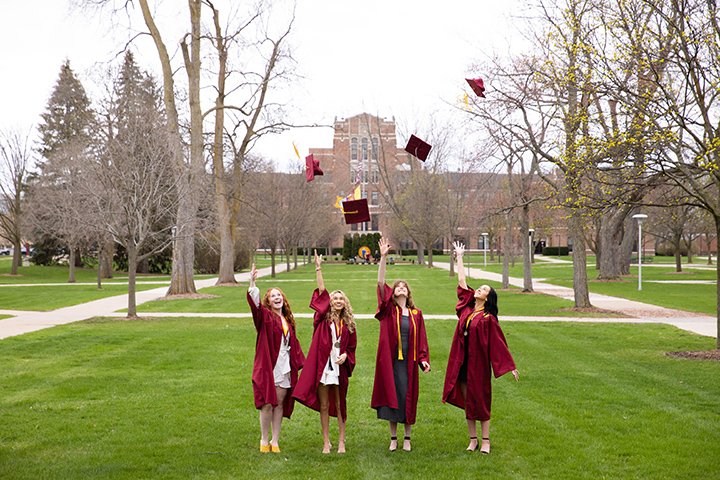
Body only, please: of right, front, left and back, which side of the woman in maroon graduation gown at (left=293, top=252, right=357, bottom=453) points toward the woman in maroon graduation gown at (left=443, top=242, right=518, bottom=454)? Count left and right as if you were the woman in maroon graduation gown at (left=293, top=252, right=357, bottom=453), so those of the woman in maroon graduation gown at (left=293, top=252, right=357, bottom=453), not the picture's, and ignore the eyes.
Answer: left

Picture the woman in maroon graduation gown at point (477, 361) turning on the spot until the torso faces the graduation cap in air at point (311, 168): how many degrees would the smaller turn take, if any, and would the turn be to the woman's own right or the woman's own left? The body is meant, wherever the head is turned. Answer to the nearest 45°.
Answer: approximately 90° to the woman's own right

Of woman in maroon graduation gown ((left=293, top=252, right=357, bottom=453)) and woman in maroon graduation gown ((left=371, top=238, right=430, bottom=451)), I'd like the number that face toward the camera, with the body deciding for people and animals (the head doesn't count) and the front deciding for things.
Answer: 2

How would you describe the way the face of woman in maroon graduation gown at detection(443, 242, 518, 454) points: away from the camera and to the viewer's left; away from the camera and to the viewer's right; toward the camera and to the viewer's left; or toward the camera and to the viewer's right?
toward the camera and to the viewer's left

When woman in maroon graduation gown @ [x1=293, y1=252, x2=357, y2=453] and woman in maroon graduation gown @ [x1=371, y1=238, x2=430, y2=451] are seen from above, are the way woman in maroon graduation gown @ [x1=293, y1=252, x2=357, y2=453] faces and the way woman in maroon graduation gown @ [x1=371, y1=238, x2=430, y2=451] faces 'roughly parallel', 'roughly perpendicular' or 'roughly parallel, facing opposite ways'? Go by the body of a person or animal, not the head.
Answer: roughly parallel

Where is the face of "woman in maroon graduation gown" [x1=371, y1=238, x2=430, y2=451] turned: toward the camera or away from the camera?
toward the camera

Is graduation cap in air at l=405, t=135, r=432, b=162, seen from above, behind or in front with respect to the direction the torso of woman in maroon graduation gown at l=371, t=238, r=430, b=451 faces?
behind

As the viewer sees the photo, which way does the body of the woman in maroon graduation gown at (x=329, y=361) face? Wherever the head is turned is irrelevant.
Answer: toward the camera

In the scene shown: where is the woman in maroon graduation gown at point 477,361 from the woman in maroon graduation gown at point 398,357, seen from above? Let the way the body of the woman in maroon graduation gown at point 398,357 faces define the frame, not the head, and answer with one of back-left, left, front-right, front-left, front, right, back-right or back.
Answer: left

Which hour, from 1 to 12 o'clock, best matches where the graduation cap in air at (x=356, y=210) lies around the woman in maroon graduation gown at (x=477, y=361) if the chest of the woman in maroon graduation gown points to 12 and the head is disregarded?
The graduation cap in air is roughly at 3 o'clock from the woman in maroon graduation gown.

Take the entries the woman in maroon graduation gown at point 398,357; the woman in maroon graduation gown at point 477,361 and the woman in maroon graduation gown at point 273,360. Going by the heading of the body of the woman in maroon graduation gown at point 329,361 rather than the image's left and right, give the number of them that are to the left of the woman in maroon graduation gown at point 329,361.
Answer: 2

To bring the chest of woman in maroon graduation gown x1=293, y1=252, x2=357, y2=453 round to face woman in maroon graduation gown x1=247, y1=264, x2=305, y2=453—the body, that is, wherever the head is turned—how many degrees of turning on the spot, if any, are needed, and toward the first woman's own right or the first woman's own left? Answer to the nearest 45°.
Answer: approximately 90° to the first woman's own right

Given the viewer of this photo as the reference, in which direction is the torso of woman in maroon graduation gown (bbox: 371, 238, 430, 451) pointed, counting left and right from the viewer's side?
facing the viewer

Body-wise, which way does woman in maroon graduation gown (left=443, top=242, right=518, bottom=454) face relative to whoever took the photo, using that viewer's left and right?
facing the viewer and to the left of the viewer
